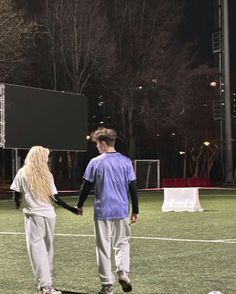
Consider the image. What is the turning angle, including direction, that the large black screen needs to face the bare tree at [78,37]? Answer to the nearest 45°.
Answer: approximately 135° to its left

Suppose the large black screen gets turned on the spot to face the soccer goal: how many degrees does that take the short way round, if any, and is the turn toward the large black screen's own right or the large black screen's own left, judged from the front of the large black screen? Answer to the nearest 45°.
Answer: approximately 90° to the large black screen's own left

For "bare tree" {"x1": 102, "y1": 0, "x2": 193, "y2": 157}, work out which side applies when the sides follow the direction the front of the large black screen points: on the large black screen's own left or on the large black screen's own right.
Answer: on the large black screen's own left

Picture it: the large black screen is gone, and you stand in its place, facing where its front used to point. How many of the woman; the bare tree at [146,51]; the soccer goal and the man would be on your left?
2

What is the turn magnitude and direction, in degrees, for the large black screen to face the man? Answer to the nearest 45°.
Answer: approximately 45° to its right

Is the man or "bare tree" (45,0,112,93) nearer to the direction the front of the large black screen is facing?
the man

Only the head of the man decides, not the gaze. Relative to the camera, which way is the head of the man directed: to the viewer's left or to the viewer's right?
to the viewer's left

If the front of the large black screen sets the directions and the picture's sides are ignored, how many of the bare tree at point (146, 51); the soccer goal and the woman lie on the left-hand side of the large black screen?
2

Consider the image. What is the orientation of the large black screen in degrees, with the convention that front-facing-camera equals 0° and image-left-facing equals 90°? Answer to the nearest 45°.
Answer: approximately 315°

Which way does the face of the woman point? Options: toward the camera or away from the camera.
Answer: away from the camera

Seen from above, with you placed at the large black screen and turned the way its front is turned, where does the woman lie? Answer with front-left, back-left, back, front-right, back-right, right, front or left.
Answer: front-right
